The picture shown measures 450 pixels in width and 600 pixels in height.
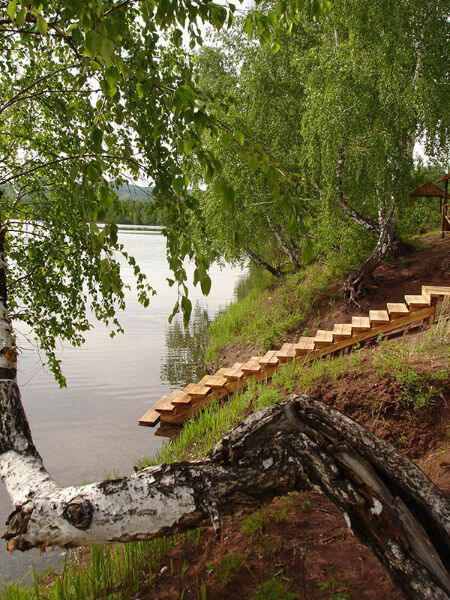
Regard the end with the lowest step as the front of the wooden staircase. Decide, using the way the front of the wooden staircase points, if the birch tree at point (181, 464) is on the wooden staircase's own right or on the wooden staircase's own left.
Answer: on the wooden staircase's own left

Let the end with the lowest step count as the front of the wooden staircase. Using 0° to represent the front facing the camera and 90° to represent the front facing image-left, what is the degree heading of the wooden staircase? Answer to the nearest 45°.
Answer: approximately 90°
